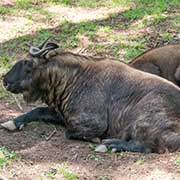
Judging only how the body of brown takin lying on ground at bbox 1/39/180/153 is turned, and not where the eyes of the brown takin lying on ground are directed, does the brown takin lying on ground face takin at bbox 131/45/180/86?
no

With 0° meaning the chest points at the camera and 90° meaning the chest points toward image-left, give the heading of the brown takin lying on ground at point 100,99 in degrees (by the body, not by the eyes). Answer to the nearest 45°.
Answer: approximately 90°
